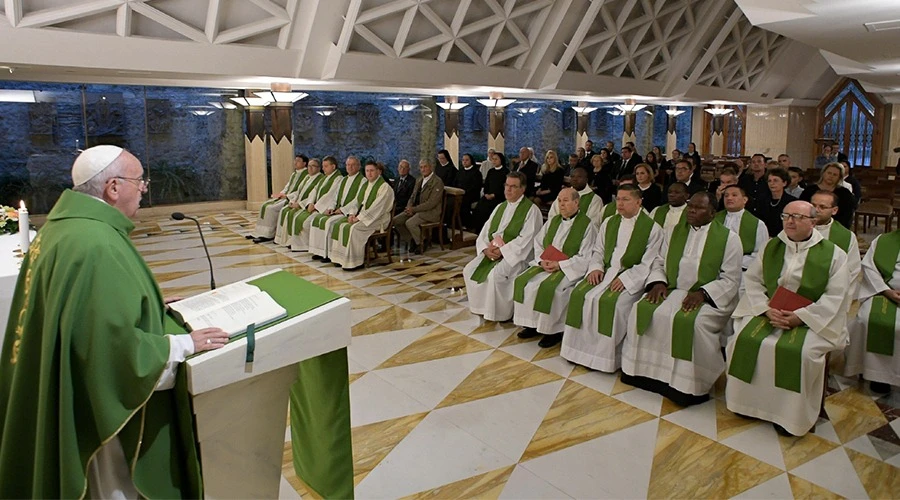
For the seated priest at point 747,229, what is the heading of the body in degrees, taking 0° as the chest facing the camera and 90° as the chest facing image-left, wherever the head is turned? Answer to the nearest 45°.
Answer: approximately 45°

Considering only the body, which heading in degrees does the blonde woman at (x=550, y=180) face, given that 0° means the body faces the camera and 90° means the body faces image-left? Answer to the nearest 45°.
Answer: approximately 45°

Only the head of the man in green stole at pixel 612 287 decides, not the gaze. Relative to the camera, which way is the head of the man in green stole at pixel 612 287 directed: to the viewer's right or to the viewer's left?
to the viewer's left

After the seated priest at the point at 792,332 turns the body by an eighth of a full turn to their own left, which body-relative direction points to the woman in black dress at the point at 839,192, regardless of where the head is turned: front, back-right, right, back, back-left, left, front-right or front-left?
back

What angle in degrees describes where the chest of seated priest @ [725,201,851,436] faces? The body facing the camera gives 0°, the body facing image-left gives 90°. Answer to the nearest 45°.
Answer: approximately 45°

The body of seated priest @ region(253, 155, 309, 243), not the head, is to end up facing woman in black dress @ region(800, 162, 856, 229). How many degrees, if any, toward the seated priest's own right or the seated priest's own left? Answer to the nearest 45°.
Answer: approximately 90° to the seated priest's own left

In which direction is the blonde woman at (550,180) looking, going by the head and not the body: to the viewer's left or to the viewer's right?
to the viewer's left

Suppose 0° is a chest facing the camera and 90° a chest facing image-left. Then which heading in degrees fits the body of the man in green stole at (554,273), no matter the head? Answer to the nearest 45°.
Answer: approximately 45°
